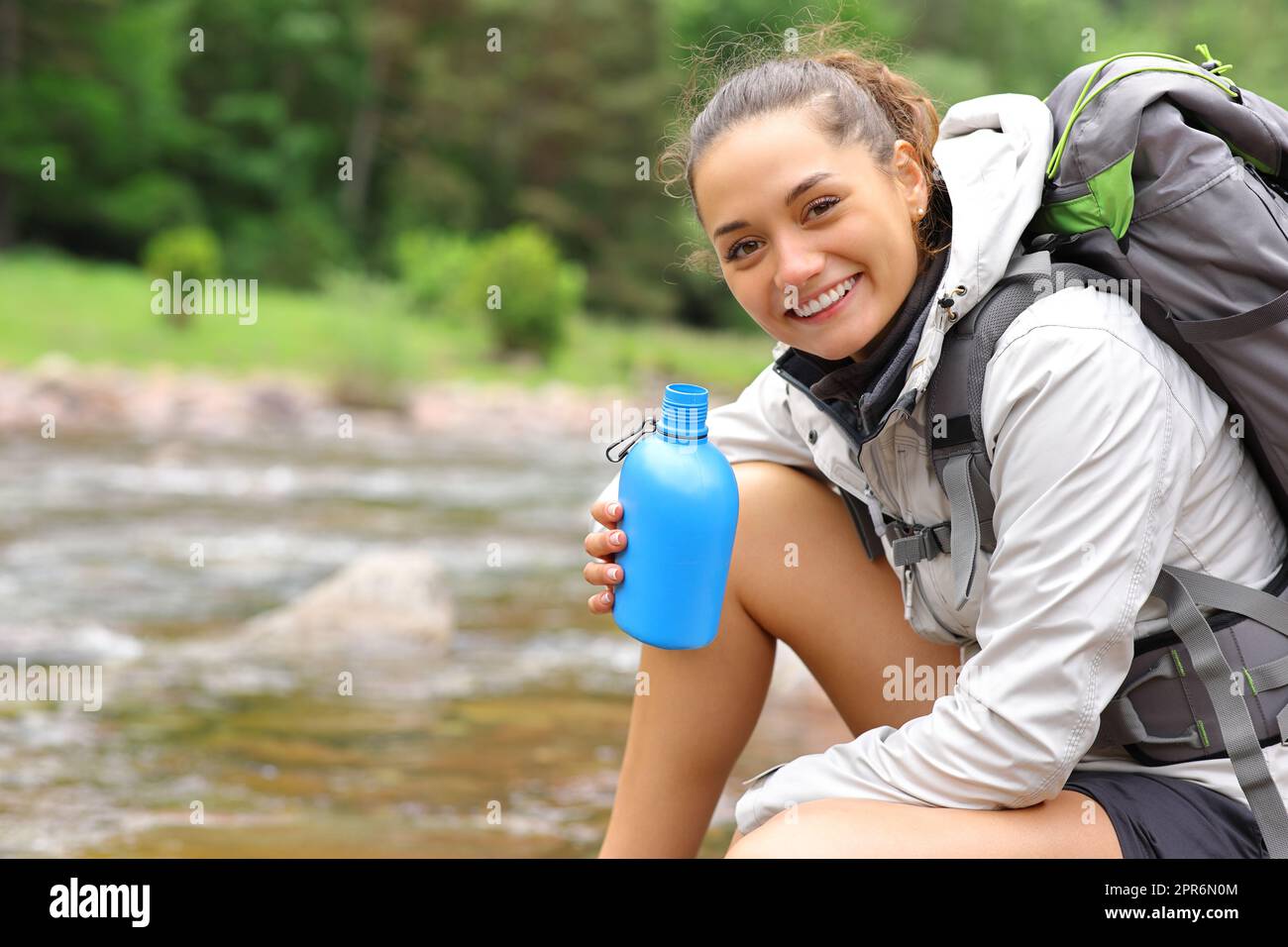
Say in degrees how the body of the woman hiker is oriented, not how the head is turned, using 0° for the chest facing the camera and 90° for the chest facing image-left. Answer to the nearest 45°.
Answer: approximately 45°

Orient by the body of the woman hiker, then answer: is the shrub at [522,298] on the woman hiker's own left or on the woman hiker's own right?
on the woman hiker's own right

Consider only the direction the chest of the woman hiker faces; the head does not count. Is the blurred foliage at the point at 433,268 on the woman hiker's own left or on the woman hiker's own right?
on the woman hiker's own right

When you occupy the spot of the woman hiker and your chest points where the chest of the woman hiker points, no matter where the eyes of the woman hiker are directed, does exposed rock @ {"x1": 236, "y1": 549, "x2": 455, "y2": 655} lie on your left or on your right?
on your right

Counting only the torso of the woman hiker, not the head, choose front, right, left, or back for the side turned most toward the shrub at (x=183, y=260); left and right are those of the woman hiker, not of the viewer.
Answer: right
